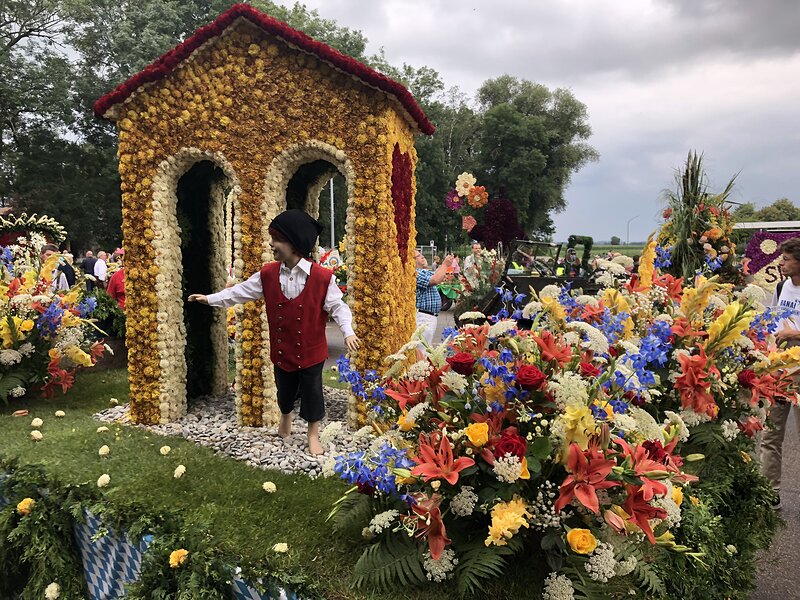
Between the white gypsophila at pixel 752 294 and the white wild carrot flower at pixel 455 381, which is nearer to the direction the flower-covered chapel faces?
the white wild carrot flower

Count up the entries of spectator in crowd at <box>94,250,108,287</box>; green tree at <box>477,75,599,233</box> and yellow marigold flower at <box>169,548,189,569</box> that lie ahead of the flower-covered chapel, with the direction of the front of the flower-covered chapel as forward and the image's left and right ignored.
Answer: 1

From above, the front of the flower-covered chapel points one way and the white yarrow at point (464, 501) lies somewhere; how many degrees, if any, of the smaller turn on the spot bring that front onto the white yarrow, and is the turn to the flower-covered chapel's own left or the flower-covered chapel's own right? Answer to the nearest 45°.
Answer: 0° — it already faces it

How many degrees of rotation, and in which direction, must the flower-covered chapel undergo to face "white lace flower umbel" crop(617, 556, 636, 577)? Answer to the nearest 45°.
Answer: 0° — it already faces it

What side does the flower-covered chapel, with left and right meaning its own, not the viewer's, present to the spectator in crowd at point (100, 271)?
back

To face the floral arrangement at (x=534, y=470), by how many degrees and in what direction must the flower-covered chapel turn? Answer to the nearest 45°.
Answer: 0° — it already faces it

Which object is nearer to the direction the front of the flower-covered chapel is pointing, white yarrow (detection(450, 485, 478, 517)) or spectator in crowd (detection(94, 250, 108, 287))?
the white yarrow

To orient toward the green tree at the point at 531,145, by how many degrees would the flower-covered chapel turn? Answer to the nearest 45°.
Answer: approximately 135° to its left

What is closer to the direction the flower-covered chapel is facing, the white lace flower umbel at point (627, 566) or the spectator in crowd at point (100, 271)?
the white lace flower umbel

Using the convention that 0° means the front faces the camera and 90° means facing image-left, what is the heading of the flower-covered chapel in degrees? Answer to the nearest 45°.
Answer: approximately 0°

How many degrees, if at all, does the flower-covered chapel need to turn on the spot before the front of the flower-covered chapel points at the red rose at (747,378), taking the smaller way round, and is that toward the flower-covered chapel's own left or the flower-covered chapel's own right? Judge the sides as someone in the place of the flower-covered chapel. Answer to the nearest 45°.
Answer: approximately 45° to the flower-covered chapel's own left
